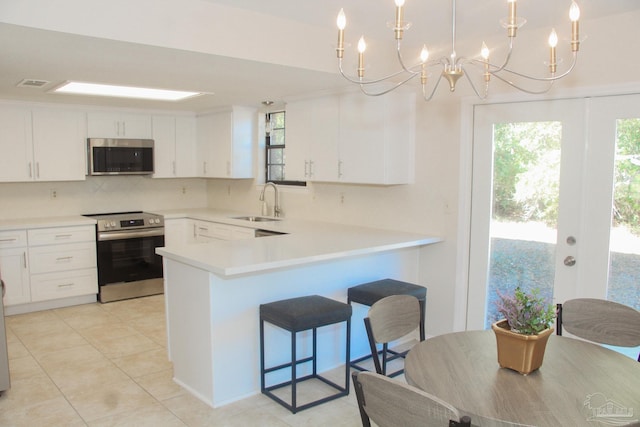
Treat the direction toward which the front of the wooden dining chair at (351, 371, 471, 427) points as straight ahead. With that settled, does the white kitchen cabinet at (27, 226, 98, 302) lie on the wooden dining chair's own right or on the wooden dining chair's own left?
on the wooden dining chair's own left

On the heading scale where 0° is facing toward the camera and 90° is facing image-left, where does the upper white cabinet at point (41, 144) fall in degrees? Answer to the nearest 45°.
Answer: approximately 0°

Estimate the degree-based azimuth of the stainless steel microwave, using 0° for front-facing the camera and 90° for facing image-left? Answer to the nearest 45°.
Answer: approximately 0°

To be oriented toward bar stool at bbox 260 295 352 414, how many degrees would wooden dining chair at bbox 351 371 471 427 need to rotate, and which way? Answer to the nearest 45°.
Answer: approximately 90° to its left

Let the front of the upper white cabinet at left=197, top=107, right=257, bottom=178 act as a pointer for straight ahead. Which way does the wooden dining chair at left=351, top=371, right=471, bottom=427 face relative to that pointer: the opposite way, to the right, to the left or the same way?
the opposite way

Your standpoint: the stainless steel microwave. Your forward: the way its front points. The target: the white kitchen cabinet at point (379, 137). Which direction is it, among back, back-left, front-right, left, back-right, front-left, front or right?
front-left

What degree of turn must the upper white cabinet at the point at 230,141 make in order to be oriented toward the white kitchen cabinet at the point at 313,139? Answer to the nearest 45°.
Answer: approximately 90° to its left

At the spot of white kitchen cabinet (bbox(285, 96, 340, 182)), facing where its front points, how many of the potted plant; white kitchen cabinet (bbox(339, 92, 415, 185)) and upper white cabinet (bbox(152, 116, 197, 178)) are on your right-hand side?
1
